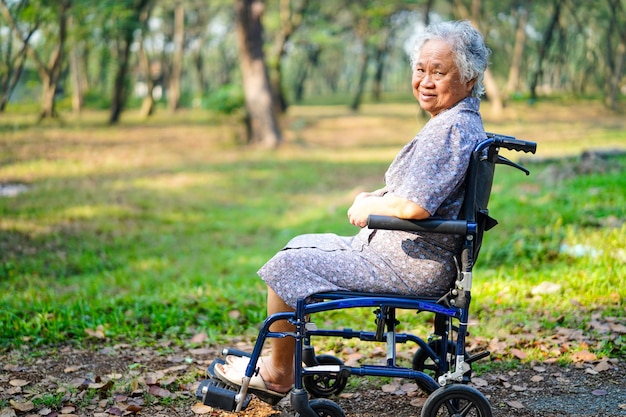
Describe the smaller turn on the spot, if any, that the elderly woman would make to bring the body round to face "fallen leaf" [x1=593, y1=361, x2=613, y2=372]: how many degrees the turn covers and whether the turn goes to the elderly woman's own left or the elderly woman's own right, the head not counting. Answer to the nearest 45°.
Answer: approximately 135° to the elderly woman's own right

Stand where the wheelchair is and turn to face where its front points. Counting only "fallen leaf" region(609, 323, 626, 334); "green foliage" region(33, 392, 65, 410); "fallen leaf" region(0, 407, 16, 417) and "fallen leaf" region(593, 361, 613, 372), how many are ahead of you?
2

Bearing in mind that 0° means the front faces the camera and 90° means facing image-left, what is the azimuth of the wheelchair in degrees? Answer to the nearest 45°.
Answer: approximately 90°

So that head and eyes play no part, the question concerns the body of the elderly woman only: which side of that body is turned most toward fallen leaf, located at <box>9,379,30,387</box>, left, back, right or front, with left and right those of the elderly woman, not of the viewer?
front

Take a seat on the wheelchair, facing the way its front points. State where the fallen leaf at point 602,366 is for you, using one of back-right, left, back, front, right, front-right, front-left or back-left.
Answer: back-right

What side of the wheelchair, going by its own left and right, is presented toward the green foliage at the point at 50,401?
front

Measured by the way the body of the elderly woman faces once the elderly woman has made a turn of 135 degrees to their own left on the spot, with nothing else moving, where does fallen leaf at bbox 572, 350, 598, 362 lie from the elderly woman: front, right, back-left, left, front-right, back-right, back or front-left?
left

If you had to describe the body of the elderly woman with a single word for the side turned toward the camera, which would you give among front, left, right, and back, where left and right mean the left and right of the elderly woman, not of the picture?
left

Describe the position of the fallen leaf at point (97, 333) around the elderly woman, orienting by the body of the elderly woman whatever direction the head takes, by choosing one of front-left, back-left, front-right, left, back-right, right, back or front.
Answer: front-right

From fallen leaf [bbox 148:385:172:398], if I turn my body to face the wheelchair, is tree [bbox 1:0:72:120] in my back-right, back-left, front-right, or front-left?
back-left

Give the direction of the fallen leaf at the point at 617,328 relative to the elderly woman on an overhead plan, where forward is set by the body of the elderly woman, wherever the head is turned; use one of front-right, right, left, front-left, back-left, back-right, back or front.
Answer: back-right
